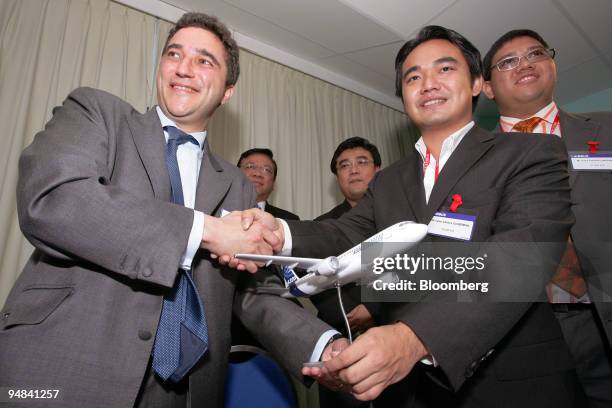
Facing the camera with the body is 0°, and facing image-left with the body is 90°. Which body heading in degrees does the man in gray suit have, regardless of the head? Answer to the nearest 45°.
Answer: approximately 315°

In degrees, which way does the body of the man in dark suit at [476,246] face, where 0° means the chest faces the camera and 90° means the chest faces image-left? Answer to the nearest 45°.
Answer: approximately 45°

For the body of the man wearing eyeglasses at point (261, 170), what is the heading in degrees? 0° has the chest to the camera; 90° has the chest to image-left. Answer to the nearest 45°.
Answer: approximately 0°

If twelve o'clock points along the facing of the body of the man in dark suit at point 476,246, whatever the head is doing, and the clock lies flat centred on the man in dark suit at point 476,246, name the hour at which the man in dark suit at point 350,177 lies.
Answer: the man in dark suit at point 350,177 is roughly at 4 o'clock from the man in dark suit at point 476,246.

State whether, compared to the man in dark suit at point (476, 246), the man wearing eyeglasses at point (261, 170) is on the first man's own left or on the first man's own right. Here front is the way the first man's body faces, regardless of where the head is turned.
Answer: on the first man's own right
